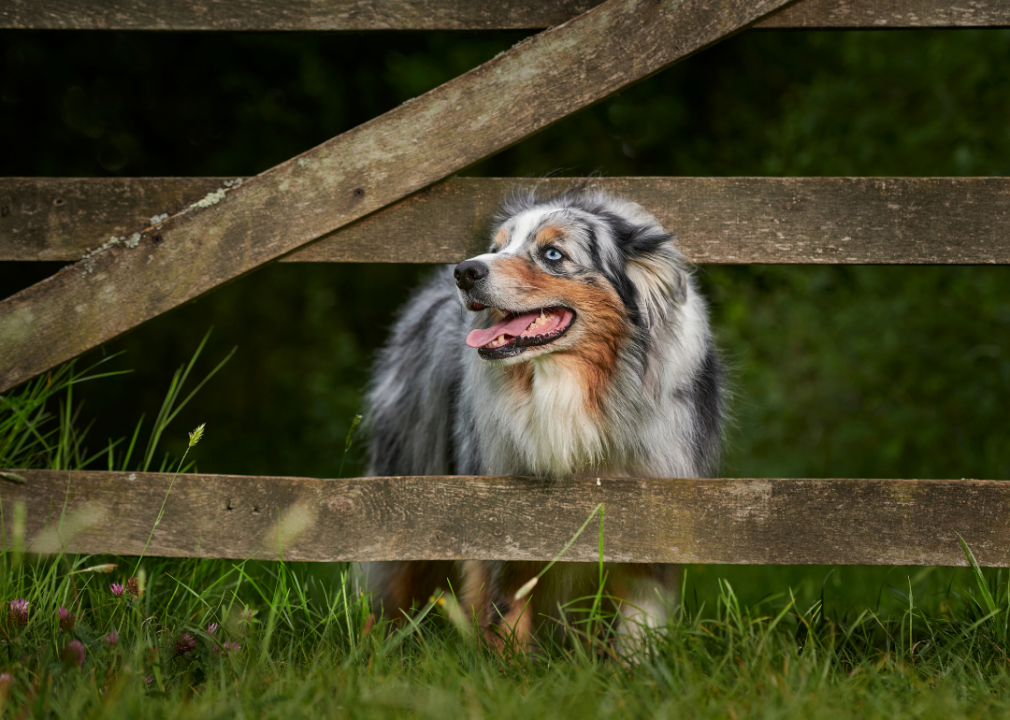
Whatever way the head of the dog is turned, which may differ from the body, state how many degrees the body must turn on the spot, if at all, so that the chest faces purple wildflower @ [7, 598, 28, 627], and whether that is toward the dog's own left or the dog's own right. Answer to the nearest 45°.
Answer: approximately 90° to the dog's own right

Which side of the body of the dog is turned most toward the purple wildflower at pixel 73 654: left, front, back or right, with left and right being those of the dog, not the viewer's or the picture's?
right

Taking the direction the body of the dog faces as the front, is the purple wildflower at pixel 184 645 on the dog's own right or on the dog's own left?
on the dog's own right

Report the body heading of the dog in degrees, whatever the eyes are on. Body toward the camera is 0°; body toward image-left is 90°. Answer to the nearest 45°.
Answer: approximately 315°
